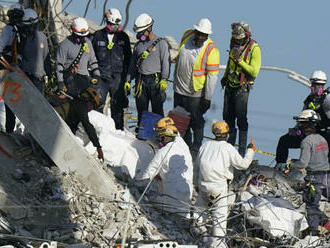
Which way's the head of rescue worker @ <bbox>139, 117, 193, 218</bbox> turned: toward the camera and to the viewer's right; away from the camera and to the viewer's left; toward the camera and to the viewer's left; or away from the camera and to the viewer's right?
toward the camera and to the viewer's left

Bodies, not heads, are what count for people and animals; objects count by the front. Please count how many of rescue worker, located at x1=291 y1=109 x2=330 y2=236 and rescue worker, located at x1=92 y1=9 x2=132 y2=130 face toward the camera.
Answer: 1

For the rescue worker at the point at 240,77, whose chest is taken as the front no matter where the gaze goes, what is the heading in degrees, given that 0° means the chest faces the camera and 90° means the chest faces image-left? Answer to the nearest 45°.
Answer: approximately 45°

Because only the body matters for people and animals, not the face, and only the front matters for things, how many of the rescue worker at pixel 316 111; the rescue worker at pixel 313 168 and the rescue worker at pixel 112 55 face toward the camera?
2

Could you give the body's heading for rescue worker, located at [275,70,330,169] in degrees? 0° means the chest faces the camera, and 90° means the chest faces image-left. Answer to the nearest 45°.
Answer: approximately 0°

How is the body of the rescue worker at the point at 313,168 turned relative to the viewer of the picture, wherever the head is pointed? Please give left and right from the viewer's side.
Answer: facing away from the viewer and to the left of the viewer

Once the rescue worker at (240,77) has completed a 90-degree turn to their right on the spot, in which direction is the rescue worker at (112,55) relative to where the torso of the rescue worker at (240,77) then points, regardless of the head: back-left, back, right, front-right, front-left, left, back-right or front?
front-left

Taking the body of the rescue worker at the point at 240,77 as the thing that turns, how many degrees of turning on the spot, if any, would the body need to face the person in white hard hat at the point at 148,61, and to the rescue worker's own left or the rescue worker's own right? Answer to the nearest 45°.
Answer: approximately 45° to the rescue worker's own right
